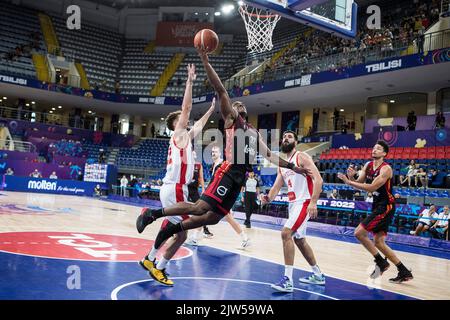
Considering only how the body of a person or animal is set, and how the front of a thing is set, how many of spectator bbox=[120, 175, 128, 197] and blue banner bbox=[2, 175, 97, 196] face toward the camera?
2

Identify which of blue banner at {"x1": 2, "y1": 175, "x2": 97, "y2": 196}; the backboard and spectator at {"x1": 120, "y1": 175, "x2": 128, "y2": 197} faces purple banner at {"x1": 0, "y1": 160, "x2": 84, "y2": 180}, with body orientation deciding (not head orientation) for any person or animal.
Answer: the backboard

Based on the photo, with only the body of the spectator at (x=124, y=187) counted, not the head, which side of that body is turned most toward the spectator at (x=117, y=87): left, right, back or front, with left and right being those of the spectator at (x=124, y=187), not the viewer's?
back

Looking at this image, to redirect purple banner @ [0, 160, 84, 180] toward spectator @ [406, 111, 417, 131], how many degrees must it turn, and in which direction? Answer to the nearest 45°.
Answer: approximately 45° to its left

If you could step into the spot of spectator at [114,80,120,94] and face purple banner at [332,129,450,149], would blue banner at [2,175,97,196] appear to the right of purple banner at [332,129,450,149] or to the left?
right

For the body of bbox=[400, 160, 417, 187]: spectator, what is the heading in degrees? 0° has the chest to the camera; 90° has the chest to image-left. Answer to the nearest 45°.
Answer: approximately 45°

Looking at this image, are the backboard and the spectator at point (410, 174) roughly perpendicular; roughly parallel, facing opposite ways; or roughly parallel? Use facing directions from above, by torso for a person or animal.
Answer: roughly perpendicular
